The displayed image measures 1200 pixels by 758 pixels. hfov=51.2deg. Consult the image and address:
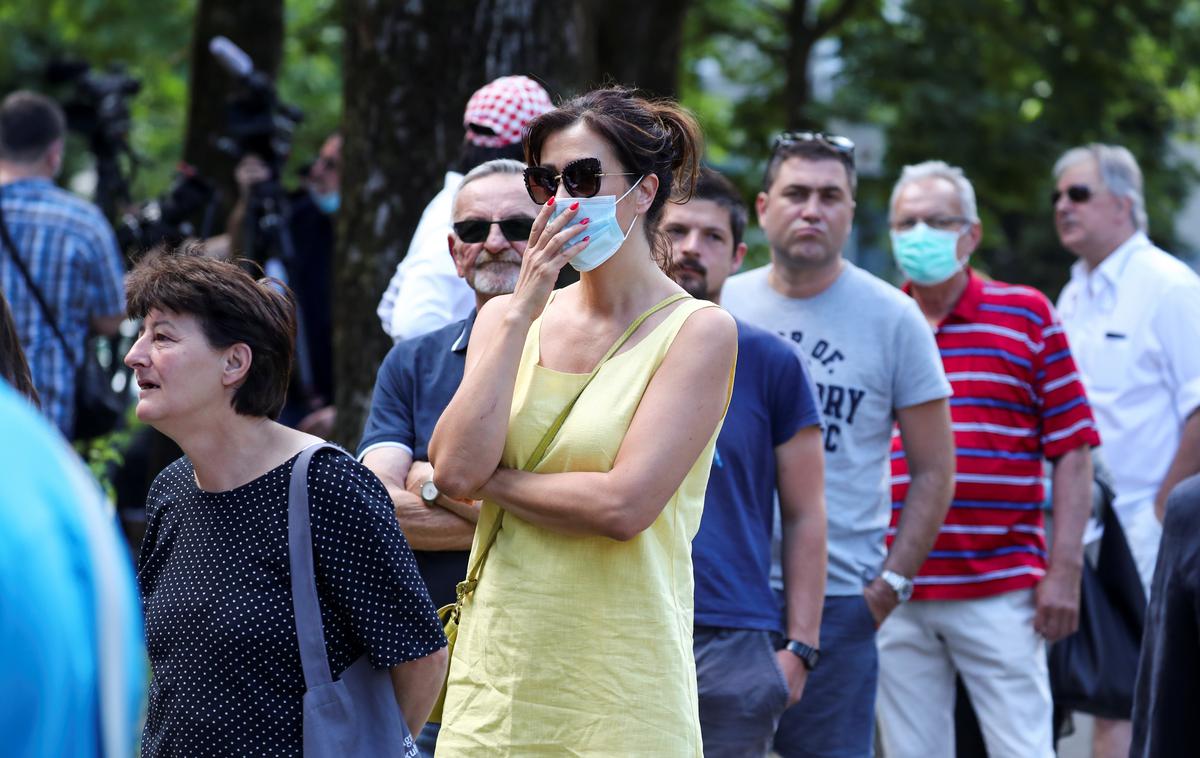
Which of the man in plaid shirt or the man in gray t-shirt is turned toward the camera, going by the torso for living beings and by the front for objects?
the man in gray t-shirt

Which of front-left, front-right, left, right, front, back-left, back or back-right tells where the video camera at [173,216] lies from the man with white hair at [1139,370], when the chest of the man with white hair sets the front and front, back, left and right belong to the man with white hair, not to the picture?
front-right

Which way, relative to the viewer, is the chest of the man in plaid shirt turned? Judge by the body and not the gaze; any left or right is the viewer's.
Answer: facing away from the viewer

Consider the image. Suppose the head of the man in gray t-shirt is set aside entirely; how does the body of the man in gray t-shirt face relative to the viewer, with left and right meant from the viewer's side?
facing the viewer

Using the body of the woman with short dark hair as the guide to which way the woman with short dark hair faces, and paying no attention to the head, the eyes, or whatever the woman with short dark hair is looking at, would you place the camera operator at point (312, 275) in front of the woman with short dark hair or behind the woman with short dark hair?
behind

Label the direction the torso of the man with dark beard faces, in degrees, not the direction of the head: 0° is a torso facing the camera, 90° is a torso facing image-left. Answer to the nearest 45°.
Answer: approximately 45°

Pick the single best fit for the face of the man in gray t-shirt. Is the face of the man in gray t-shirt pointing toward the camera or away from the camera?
toward the camera

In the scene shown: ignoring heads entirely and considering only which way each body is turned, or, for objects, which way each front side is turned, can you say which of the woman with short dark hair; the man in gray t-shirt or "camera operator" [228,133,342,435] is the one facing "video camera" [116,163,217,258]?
the camera operator

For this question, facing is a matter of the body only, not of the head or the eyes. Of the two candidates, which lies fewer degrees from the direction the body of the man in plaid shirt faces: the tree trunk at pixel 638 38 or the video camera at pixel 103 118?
the video camera

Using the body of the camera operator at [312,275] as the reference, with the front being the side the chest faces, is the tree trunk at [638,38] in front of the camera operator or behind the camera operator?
behind

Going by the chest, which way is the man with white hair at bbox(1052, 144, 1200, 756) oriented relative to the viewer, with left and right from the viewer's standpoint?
facing the viewer and to the left of the viewer

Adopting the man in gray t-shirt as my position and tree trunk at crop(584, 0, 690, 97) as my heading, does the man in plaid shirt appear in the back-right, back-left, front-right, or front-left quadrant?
front-left

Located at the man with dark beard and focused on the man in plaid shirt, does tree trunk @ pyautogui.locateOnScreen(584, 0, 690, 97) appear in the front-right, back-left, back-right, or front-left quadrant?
front-right
